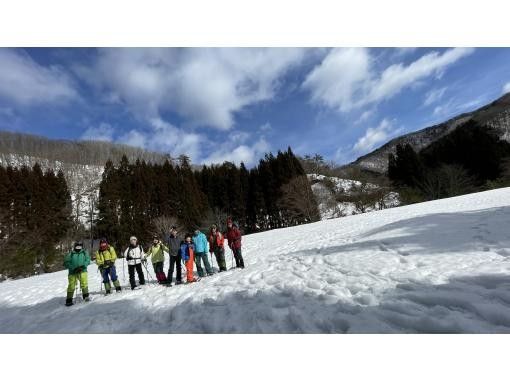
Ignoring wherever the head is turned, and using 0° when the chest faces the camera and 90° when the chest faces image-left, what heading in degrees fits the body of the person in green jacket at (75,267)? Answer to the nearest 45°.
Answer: approximately 0°

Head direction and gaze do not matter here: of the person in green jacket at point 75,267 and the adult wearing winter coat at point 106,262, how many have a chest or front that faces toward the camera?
2

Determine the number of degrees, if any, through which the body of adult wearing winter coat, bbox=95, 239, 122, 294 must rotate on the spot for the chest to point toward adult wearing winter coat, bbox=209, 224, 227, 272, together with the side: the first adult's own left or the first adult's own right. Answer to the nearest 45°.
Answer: approximately 90° to the first adult's own left

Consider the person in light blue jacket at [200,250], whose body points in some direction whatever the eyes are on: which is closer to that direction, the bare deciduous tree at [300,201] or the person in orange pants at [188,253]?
the person in orange pants

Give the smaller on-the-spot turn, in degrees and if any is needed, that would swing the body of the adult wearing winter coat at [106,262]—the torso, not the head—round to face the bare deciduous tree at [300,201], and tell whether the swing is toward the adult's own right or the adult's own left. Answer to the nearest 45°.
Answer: approximately 135° to the adult's own left

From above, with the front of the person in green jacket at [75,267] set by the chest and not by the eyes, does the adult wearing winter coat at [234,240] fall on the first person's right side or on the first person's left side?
on the first person's left side

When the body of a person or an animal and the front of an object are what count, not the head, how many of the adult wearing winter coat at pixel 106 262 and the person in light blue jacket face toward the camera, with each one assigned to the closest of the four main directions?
2

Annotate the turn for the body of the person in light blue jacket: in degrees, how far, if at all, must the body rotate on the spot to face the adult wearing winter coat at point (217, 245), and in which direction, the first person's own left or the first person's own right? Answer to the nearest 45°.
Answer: approximately 90° to the first person's own left

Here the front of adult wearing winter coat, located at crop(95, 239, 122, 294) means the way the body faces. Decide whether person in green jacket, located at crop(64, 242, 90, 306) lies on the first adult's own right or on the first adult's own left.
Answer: on the first adult's own right

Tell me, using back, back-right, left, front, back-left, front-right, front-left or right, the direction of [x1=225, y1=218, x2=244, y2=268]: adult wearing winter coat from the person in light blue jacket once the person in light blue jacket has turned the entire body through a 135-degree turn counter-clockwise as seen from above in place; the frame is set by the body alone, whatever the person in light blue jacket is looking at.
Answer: front-right

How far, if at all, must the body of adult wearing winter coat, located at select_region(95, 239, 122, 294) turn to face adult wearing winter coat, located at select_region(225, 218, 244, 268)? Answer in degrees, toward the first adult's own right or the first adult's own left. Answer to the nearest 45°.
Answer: approximately 90° to the first adult's own left

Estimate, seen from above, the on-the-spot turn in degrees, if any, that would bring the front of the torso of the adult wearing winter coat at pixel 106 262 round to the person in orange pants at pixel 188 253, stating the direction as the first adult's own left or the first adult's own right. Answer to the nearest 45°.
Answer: approximately 90° to the first adult's own left

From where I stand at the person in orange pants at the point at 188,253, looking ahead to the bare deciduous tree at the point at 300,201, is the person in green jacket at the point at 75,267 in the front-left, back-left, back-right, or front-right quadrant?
back-left
